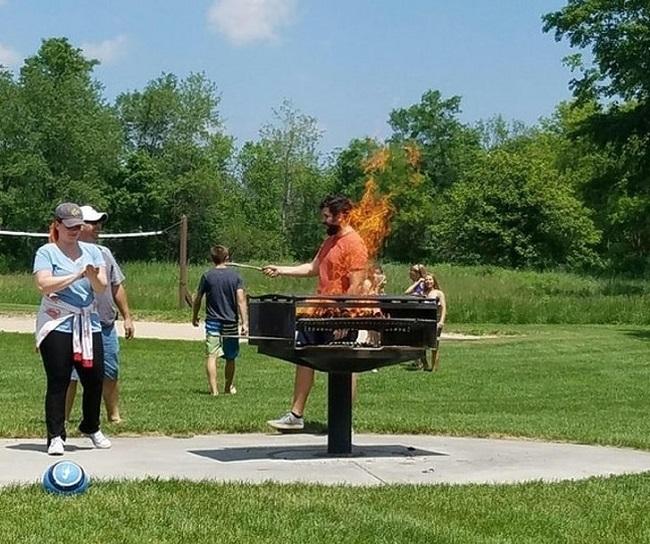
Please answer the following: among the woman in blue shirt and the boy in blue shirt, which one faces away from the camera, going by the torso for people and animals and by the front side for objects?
the boy in blue shirt

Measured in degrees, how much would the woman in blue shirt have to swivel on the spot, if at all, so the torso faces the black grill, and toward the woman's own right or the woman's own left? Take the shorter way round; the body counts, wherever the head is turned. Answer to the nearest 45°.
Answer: approximately 45° to the woman's own left

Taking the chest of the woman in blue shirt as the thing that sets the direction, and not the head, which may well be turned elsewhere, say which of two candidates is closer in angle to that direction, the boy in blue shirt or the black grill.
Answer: the black grill

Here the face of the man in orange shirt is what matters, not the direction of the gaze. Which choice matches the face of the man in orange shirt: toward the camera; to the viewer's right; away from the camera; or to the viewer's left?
to the viewer's left

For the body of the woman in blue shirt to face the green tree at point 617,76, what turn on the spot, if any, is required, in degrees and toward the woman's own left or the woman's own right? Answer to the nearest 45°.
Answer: approximately 90° to the woman's own left

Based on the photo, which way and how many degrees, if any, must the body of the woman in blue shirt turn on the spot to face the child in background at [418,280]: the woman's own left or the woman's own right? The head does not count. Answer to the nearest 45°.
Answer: approximately 90° to the woman's own left

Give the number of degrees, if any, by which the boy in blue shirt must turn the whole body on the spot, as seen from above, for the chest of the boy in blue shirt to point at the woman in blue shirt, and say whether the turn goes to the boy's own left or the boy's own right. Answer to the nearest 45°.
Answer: approximately 180°

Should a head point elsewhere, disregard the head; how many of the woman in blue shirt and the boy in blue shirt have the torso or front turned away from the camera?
1

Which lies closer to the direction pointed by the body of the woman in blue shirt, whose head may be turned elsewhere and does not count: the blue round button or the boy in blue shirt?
the blue round button

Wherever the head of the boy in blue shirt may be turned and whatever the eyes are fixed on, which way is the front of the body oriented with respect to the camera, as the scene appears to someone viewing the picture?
away from the camera

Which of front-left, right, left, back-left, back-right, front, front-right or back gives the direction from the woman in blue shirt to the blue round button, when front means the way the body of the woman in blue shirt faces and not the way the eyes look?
front-right

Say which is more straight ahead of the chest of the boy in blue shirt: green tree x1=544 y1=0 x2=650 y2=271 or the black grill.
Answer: the green tree

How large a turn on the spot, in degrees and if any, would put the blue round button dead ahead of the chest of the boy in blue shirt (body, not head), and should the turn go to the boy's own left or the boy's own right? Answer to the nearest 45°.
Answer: approximately 180°
